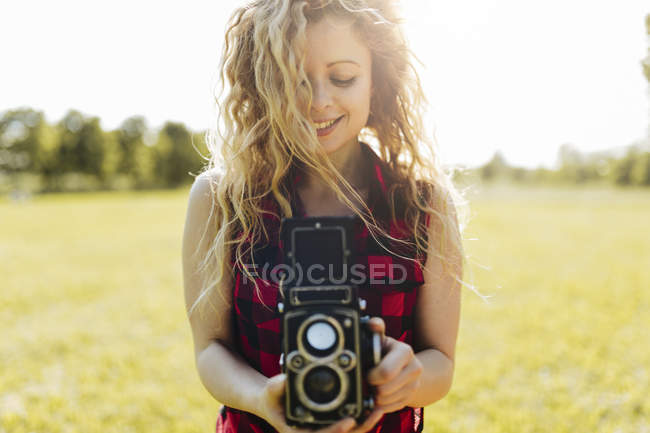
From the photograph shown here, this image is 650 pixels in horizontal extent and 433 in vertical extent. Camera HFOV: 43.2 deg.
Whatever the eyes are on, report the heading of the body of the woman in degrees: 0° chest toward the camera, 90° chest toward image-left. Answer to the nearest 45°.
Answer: approximately 0°
